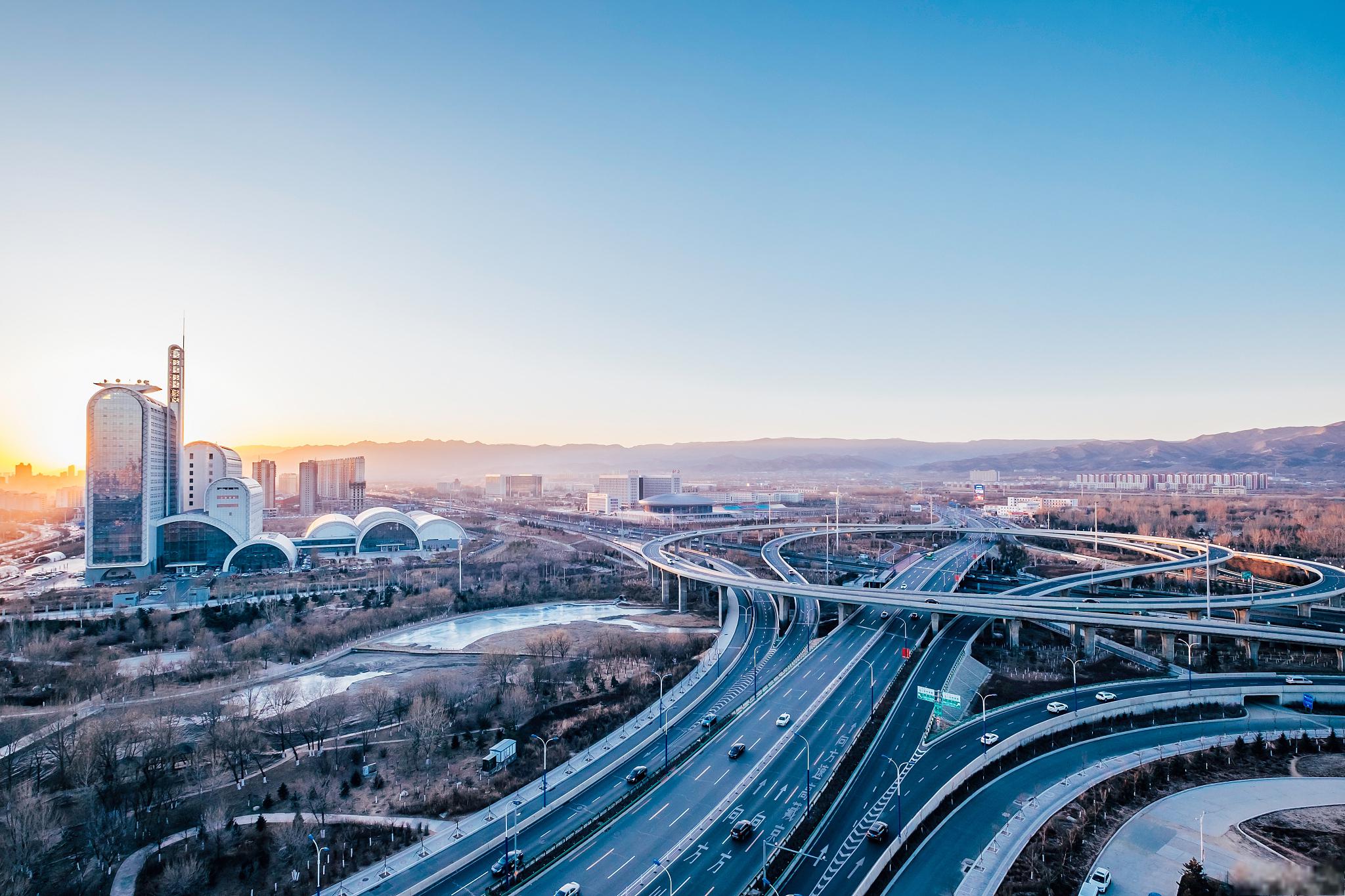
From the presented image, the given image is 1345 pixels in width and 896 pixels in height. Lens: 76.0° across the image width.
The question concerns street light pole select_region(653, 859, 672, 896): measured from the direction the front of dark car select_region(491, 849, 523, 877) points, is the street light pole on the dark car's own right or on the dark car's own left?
on the dark car's own left

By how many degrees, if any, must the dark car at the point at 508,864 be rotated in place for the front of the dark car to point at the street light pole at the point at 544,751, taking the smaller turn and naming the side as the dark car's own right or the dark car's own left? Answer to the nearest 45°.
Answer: approximately 135° to the dark car's own right

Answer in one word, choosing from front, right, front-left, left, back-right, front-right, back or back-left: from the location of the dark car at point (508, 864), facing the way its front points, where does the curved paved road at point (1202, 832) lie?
back-left

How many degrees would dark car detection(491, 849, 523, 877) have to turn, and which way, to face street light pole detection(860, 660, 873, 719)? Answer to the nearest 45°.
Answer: approximately 180°

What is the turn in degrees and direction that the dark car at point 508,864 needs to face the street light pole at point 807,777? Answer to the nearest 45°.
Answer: approximately 135° to its left

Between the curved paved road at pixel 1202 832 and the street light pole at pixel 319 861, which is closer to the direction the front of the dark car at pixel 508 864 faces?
the street light pole

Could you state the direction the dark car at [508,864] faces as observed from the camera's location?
facing the viewer and to the left of the viewer

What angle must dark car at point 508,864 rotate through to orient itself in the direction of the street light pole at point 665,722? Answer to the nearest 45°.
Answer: approximately 180°
